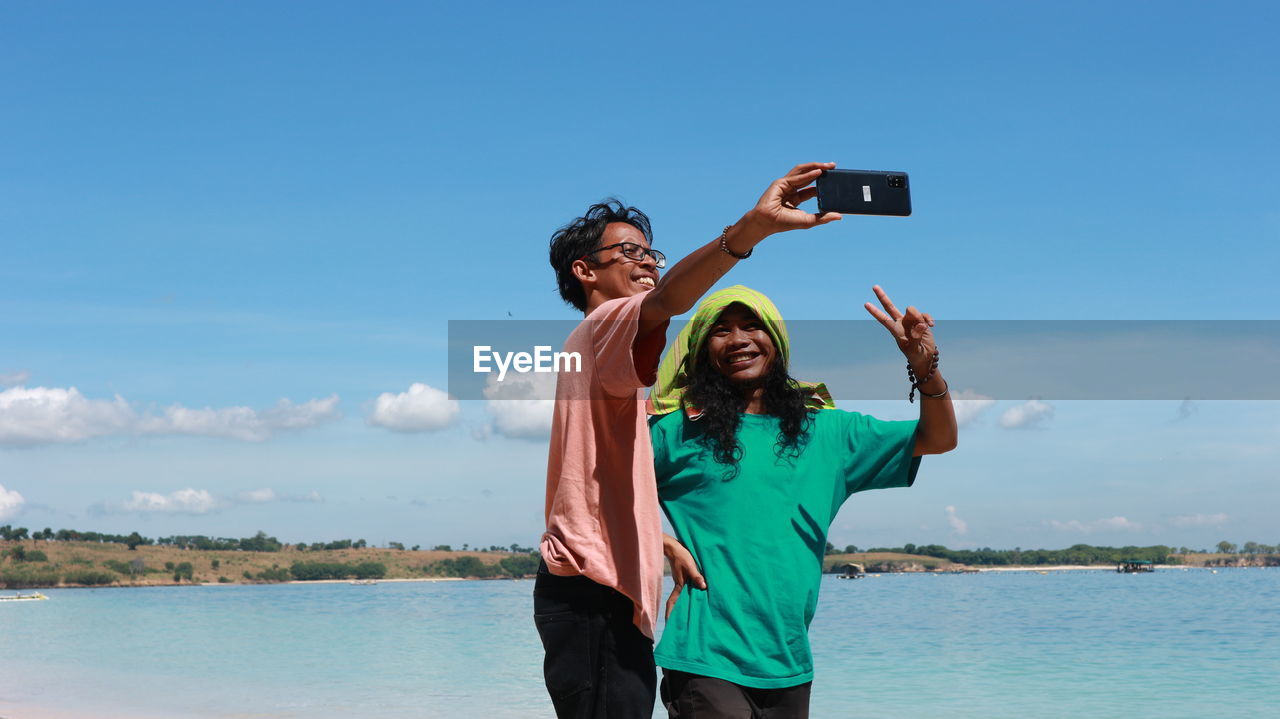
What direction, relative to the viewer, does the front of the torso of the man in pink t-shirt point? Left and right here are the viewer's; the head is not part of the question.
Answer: facing to the right of the viewer
